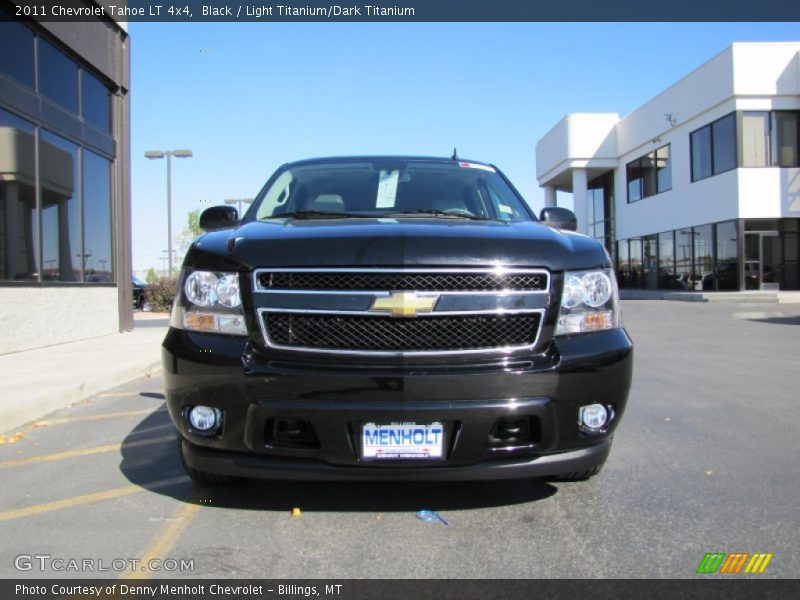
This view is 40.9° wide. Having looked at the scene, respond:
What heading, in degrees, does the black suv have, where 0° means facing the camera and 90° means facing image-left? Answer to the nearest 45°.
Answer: approximately 0°

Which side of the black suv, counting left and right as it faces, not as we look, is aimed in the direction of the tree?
back

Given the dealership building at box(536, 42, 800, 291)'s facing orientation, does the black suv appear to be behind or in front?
in front

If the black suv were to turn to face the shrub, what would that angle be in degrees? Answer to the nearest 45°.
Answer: approximately 180°

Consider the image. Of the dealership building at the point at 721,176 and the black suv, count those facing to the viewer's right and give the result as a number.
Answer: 0

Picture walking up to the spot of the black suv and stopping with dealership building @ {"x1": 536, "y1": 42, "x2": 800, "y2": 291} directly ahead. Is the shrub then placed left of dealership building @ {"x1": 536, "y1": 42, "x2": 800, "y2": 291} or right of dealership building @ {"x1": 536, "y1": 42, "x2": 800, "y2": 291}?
left

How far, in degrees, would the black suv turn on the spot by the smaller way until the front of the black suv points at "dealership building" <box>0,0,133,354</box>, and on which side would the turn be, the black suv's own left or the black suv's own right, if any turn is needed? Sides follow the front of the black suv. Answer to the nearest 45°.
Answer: approximately 135° to the black suv's own right

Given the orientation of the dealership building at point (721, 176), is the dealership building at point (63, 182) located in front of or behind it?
in front
